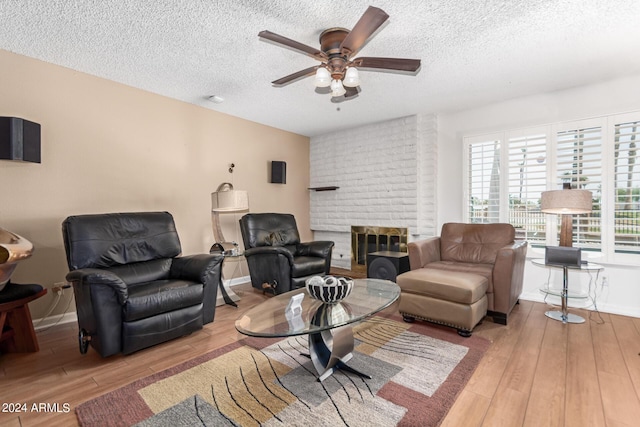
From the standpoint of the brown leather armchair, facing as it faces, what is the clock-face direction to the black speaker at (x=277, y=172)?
The black speaker is roughly at 2 o'clock from the brown leather armchair.

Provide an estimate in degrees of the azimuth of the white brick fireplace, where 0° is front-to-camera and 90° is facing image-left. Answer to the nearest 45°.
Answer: approximately 45°

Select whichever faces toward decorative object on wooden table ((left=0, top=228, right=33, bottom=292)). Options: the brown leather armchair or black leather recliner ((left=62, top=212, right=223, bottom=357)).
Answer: the brown leather armchair

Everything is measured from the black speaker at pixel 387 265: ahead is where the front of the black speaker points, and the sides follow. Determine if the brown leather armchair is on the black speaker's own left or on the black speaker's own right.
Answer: on the black speaker's own left

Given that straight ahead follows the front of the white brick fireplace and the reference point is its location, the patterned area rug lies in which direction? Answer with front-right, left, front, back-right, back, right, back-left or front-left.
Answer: front-left

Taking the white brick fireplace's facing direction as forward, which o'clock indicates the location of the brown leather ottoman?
The brown leather ottoman is roughly at 10 o'clock from the white brick fireplace.
